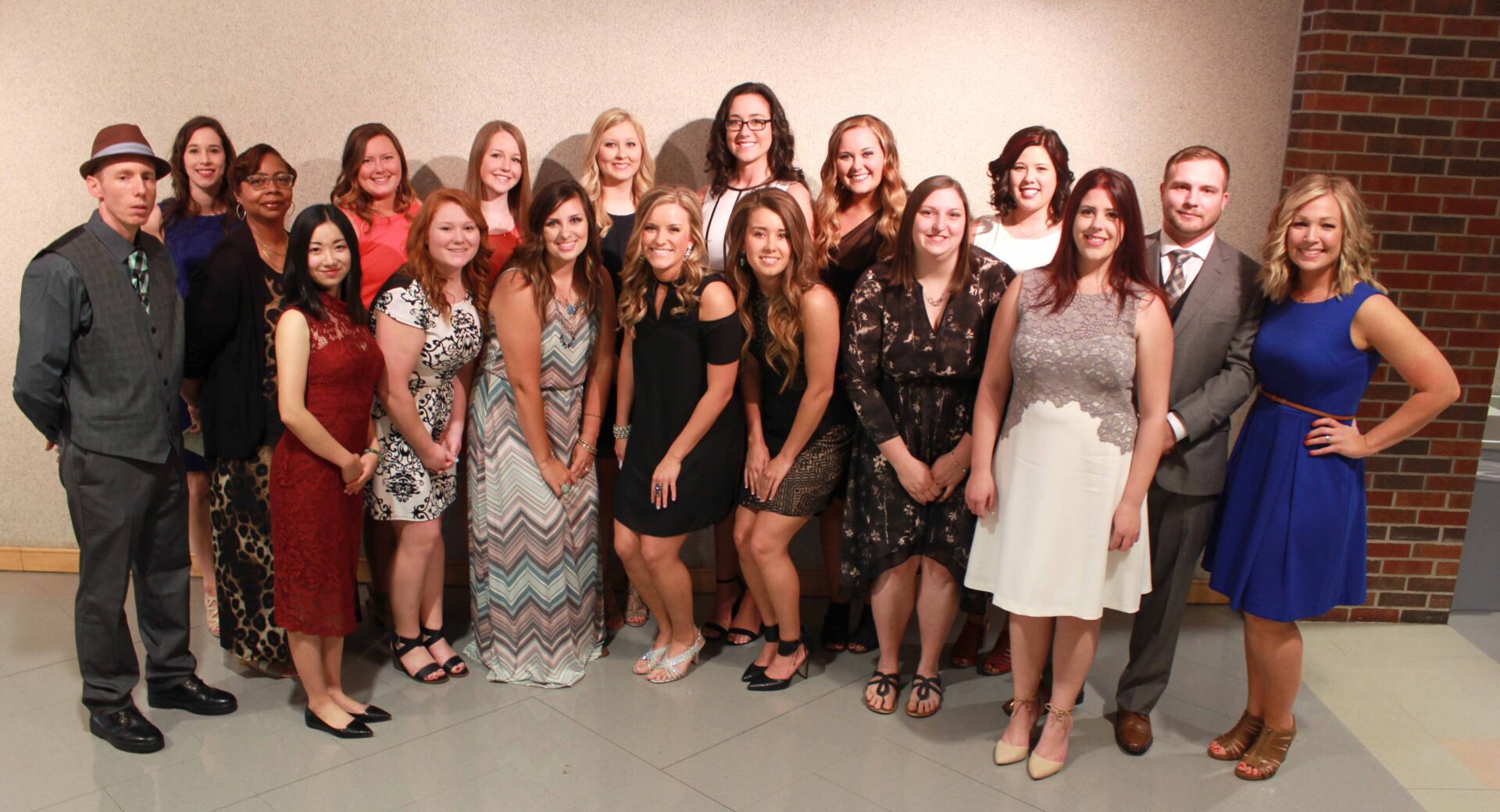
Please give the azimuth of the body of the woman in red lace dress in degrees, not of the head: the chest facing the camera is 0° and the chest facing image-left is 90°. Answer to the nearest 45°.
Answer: approximately 315°

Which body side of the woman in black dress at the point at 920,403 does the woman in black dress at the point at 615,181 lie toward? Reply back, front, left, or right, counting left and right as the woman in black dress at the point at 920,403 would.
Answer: right

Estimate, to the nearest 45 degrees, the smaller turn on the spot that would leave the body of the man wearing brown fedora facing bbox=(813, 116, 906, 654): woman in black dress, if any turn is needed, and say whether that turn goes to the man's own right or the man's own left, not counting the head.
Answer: approximately 45° to the man's own left

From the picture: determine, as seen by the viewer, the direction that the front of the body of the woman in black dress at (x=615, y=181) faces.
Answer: toward the camera

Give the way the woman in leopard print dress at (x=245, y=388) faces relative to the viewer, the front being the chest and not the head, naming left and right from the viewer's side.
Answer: facing the viewer and to the right of the viewer

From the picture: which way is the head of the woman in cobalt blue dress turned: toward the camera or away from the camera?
toward the camera

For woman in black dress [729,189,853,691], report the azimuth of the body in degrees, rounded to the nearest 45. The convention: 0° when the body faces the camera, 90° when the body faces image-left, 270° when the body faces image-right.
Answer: approximately 45°

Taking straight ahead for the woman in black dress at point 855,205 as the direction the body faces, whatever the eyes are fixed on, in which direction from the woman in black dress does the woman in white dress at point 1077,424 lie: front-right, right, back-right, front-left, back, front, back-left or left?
front-left

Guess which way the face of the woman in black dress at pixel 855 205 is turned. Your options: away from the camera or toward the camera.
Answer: toward the camera

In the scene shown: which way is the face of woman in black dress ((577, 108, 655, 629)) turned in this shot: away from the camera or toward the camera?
toward the camera

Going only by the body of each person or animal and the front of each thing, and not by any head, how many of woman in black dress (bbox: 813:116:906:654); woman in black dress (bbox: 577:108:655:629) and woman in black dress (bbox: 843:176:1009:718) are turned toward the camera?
3

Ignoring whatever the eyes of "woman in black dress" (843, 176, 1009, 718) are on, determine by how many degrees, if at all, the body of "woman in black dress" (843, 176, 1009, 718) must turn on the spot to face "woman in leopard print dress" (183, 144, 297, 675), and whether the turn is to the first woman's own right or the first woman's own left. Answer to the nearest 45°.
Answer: approximately 90° to the first woman's own right

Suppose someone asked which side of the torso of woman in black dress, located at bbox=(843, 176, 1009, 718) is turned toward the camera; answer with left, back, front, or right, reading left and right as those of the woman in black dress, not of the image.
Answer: front

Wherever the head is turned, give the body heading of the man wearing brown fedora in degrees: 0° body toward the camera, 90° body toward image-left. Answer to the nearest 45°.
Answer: approximately 315°

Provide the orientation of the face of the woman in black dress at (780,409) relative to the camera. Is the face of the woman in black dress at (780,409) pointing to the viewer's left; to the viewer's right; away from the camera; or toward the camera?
toward the camera

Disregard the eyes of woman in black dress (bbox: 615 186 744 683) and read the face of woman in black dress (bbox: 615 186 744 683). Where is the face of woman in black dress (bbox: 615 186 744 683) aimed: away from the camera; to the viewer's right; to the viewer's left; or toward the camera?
toward the camera
